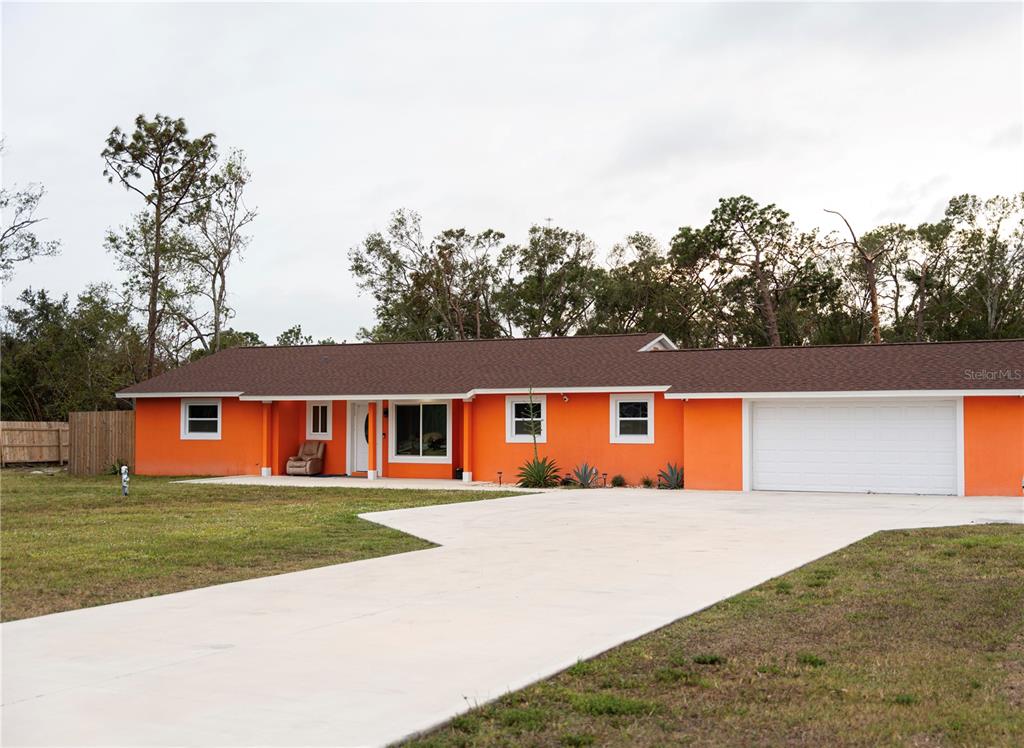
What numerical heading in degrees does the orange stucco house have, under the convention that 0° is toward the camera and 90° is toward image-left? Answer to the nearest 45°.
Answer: approximately 0°

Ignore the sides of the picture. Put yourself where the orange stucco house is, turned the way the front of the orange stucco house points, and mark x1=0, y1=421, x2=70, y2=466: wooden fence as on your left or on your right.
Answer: on your right

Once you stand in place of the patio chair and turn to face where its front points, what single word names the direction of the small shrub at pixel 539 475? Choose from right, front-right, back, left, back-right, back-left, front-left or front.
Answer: left

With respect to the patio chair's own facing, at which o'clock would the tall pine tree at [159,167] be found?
The tall pine tree is roughly at 4 o'clock from the patio chair.

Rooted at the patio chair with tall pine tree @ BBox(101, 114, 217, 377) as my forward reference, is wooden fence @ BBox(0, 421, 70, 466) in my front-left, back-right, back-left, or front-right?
front-left

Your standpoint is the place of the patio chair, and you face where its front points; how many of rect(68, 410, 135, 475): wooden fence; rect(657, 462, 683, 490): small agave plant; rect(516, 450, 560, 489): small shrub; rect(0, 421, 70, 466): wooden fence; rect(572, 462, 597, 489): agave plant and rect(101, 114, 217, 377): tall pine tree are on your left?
3

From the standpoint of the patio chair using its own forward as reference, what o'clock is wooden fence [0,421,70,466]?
The wooden fence is roughly at 3 o'clock from the patio chair.

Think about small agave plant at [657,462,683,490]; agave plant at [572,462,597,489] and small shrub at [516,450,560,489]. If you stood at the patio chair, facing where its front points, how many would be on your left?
3

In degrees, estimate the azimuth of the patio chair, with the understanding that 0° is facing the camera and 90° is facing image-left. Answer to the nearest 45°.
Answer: approximately 45°

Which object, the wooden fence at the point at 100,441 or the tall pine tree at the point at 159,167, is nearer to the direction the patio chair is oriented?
the wooden fence

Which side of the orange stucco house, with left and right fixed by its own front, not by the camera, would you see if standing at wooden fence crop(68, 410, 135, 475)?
right

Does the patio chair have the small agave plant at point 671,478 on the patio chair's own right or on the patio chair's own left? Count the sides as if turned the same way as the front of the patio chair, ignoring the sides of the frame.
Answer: on the patio chair's own left
